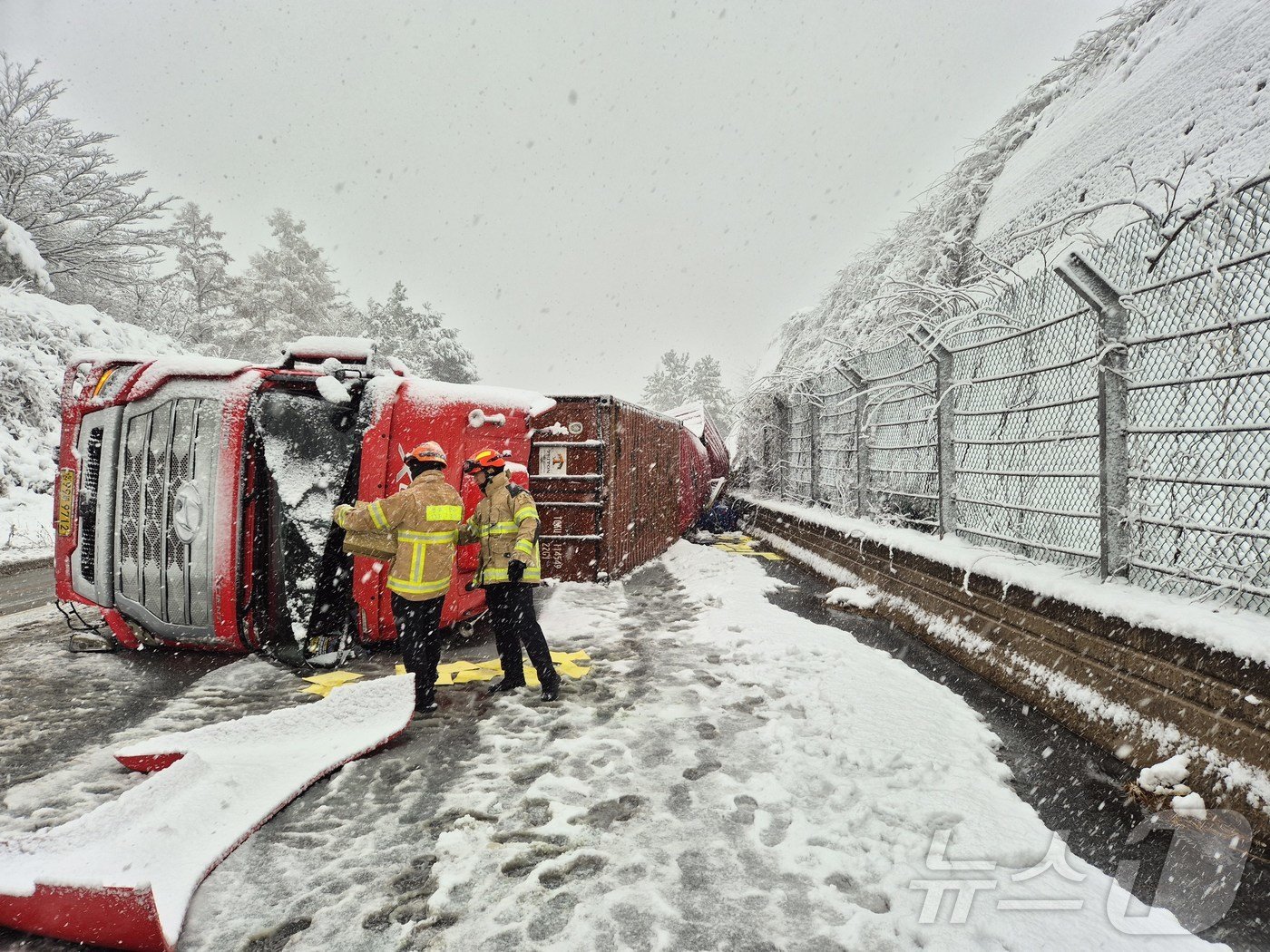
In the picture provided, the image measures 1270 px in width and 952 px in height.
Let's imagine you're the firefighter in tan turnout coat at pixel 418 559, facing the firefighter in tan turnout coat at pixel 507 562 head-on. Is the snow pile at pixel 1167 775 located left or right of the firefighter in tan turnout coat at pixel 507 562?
right

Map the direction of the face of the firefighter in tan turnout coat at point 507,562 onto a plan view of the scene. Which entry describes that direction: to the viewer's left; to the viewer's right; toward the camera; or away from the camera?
to the viewer's left

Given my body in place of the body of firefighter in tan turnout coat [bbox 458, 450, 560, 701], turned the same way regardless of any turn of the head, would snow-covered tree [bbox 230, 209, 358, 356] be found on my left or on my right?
on my right

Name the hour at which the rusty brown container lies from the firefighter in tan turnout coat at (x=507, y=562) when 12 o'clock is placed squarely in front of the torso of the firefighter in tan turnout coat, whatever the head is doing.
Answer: The rusty brown container is roughly at 5 o'clock from the firefighter in tan turnout coat.

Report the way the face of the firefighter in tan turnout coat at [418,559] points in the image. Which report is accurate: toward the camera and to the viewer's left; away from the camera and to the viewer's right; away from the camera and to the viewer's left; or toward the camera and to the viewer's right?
away from the camera and to the viewer's left

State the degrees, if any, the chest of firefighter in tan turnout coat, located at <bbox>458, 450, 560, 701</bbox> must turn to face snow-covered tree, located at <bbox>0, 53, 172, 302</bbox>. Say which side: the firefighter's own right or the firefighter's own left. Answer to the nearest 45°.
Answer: approximately 90° to the firefighter's own right

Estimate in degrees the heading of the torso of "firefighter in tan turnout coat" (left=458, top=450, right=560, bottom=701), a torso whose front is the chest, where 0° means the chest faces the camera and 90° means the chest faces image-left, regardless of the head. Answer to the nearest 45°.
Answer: approximately 45°
